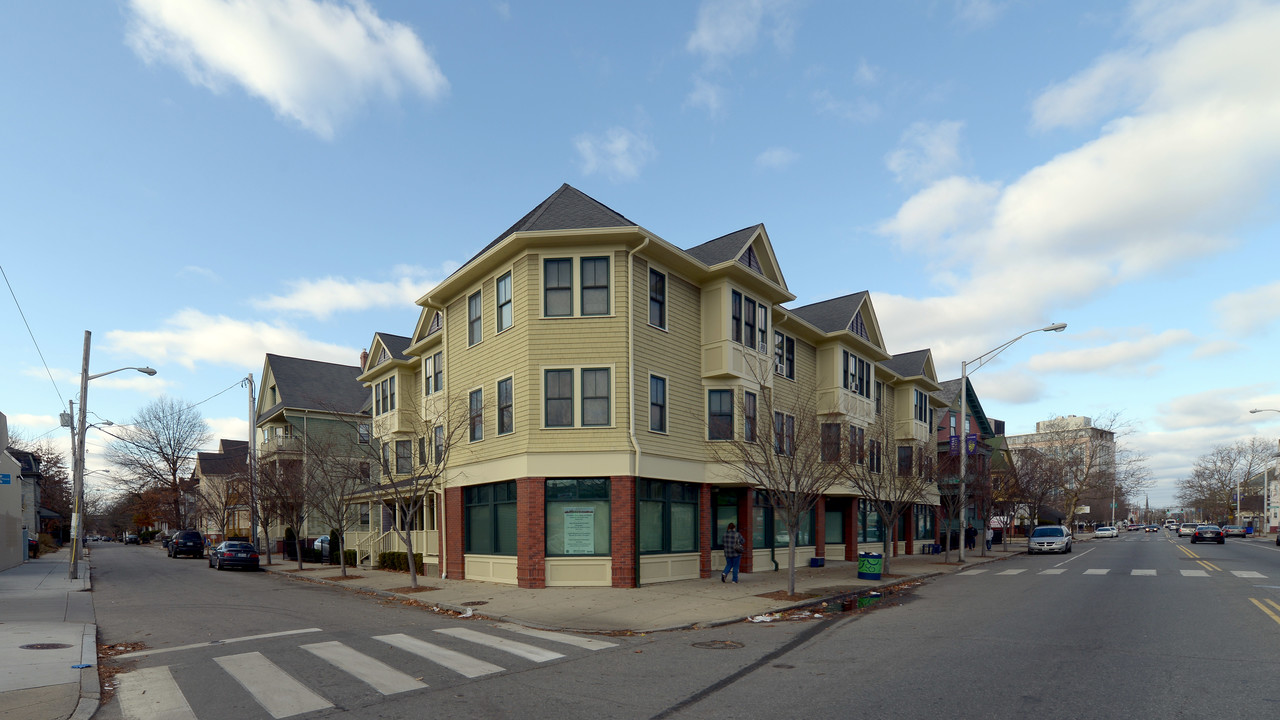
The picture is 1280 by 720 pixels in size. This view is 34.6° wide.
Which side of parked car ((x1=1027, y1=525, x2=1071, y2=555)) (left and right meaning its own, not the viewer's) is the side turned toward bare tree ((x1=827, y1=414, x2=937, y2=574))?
front

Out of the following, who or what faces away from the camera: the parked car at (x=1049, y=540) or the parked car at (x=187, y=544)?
the parked car at (x=187, y=544)

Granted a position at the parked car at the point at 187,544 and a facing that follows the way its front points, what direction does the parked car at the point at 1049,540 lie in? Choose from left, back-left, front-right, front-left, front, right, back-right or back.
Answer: back-right

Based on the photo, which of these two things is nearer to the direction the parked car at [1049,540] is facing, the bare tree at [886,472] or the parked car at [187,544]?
the bare tree

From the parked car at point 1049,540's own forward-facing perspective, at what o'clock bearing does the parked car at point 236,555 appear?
the parked car at point 236,555 is roughly at 2 o'clock from the parked car at point 1049,540.

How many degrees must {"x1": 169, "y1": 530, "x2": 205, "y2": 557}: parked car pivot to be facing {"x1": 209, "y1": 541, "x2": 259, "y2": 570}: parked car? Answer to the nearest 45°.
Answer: approximately 180°

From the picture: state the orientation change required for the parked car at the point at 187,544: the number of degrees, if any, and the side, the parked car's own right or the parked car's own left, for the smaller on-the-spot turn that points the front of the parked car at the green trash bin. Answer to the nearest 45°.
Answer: approximately 180°

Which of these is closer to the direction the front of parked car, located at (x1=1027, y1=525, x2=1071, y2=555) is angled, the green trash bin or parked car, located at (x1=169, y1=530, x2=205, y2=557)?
the green trash bin

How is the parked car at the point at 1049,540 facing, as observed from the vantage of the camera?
facing the viewer

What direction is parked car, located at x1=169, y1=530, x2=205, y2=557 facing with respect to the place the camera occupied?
facing away from the viewer

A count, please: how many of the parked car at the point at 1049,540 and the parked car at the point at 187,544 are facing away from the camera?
1
